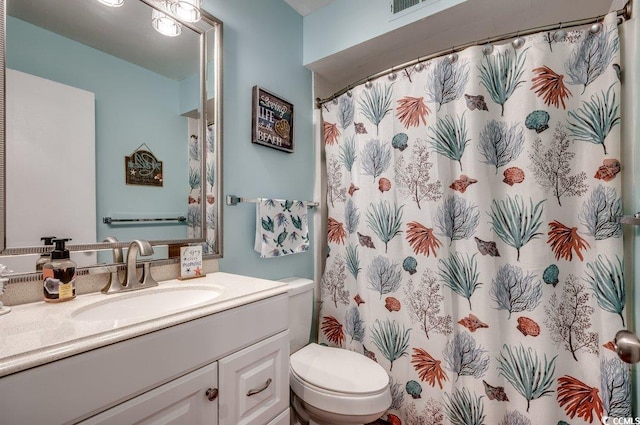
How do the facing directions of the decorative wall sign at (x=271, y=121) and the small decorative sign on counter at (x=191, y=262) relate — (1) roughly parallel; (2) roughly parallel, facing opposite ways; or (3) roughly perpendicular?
roughly parallel

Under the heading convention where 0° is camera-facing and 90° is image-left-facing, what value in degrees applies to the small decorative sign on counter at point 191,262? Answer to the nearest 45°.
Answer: approximately 315°

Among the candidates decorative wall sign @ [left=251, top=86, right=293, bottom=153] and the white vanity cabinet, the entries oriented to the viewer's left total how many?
0

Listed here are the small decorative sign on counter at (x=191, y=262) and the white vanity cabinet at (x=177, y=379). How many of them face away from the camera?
0

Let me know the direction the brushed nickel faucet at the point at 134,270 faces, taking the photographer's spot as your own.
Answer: facing the viewer and to the right of the viewer

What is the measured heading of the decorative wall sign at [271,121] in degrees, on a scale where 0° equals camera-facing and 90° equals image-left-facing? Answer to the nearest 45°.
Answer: approximately 315°

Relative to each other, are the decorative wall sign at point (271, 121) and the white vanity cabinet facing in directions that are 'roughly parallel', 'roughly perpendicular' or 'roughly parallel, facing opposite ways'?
roughly parallel

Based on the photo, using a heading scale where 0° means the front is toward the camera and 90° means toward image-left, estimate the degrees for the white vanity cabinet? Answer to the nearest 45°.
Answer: approximately 315°

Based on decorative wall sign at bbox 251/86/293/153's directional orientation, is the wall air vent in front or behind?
in front
